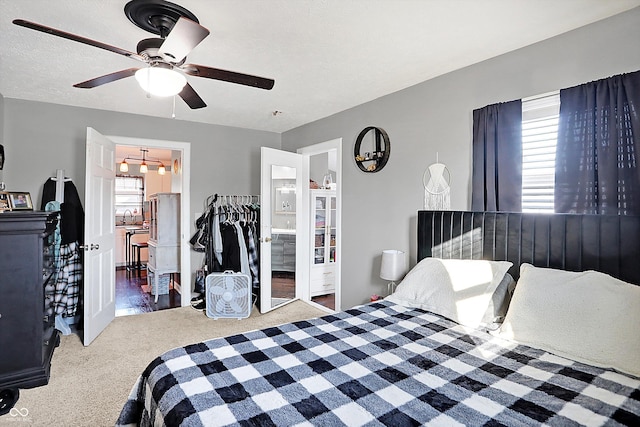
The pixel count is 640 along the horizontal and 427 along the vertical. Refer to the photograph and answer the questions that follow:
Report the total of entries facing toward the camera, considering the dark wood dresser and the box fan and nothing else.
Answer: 1

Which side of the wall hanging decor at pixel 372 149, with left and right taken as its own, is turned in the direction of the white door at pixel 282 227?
right

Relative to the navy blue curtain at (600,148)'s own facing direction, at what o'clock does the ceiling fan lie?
The ceiling fan is roughly at 12 o'clock from the navy blue curtain.

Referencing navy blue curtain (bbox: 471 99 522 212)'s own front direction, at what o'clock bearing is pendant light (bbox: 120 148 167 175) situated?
The pendant light is roughly at 2 o'clock from the navy blue curtain.

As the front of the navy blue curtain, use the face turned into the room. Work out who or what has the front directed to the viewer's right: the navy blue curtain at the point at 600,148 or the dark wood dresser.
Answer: the dark wood dresser

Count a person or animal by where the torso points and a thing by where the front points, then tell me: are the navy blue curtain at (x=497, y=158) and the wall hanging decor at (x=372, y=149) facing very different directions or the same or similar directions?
same or similar directions

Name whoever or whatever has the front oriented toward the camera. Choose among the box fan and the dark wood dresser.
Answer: the box fan

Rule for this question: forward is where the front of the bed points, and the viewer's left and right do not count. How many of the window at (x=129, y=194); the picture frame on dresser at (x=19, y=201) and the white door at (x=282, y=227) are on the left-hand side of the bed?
0

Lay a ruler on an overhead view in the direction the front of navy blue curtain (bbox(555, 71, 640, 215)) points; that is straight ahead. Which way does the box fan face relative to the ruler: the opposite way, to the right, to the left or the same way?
to the left

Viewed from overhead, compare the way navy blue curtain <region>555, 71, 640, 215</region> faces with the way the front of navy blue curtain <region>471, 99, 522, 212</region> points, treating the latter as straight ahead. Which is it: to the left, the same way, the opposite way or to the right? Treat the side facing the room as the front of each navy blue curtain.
the same way

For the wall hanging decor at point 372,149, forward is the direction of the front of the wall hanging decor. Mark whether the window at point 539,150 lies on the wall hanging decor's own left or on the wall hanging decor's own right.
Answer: on the wall hanging decor's own left

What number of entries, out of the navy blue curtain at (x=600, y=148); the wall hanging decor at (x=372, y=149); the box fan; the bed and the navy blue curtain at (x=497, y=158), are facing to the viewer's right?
0

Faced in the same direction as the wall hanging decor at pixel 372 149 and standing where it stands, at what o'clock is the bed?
The bed is roughly at 10 o'clock from the wall hanging decor.

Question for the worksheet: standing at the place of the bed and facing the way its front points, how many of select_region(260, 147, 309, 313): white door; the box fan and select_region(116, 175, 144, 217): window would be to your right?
3

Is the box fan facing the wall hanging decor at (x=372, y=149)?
no

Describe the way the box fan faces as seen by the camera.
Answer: facing the viewer

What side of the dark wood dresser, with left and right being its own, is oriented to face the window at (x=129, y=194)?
left

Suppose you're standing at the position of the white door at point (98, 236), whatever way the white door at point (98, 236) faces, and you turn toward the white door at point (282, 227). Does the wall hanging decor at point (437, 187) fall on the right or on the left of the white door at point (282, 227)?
right

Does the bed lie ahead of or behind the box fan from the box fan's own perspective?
ahead

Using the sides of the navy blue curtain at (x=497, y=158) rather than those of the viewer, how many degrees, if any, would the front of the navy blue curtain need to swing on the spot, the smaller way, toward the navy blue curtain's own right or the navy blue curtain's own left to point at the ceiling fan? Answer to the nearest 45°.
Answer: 0° — it already faces it

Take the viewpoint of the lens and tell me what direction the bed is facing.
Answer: facing the viewer and to the left of the viewer

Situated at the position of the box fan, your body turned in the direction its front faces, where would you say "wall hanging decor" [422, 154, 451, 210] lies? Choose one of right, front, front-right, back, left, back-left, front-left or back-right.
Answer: front-left
